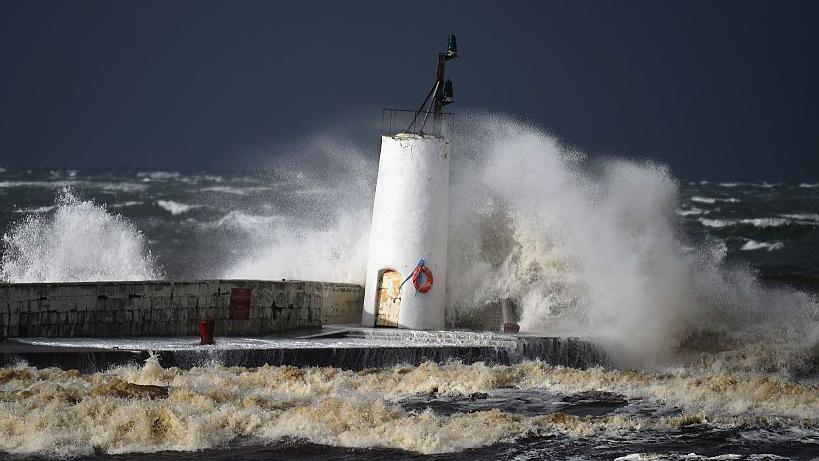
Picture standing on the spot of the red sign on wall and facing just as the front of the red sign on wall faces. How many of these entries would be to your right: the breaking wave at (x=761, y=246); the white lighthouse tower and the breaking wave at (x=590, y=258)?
0

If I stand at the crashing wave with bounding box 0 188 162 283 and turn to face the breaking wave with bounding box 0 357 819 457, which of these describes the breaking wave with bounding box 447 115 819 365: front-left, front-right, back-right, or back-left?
front-left

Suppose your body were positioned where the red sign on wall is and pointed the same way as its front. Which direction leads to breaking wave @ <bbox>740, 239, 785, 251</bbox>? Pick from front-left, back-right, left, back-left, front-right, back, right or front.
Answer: back-left

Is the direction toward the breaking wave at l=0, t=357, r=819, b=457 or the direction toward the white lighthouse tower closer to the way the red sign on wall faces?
the breaking wave

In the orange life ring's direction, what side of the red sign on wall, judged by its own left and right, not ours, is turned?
left

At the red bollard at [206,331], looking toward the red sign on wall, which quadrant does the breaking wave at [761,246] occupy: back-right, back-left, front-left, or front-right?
front-right

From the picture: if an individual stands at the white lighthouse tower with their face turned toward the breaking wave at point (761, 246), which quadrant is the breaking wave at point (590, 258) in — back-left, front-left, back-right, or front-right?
front-right

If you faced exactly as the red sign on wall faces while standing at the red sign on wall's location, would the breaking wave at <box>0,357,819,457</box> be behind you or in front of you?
in front

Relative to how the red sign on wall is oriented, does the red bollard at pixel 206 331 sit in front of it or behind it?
in front

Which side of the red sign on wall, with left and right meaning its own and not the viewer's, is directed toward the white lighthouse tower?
left

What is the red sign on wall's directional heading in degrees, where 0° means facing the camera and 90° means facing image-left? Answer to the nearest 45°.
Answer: approximately 0°

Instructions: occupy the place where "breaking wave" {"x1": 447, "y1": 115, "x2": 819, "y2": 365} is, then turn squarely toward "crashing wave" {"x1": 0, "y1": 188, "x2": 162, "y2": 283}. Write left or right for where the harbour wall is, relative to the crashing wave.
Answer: left

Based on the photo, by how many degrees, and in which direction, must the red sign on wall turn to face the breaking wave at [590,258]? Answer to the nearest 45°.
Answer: approximately 90° to its left

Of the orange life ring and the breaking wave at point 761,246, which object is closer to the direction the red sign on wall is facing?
the orange life ring

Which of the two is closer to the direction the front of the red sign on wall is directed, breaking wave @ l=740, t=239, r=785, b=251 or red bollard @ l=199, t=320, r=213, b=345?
the red bollard

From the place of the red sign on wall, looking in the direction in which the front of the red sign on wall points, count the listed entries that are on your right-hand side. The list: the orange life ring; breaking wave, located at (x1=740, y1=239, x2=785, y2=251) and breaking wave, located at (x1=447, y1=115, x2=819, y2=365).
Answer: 0
